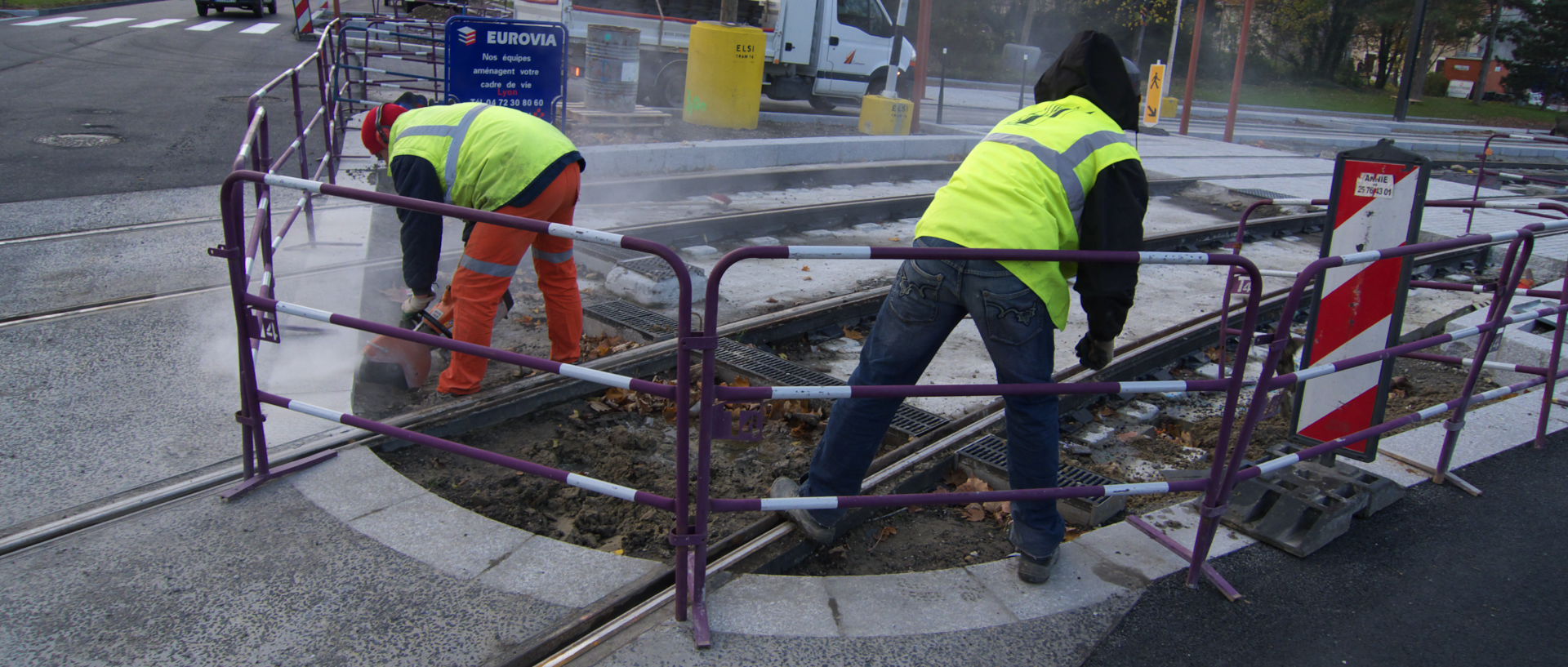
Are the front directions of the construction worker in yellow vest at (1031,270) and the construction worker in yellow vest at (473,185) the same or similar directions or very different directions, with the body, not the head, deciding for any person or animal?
very different directions

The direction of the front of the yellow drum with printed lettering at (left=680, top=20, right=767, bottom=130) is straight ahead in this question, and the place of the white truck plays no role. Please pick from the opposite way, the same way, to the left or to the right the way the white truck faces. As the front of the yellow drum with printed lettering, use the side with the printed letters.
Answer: to the left

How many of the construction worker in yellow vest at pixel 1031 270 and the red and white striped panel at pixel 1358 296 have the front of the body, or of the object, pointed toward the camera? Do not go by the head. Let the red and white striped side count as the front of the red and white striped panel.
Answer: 1

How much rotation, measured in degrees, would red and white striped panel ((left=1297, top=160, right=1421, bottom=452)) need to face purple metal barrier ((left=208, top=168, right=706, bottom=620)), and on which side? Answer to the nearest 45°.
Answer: approximately 45° to its right

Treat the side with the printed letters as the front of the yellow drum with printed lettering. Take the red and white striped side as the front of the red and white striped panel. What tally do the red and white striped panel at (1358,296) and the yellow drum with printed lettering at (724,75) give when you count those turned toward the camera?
2

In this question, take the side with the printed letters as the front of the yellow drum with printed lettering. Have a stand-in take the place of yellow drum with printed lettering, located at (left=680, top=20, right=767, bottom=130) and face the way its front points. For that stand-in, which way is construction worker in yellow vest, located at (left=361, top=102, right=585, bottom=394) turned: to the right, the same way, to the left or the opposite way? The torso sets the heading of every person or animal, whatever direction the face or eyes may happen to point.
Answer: to the right

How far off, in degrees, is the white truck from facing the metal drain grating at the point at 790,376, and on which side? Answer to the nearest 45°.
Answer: approximately 90° to its right

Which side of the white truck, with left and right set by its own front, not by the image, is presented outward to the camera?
right

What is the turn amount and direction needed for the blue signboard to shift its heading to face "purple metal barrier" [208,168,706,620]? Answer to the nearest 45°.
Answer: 0° — it already faces it

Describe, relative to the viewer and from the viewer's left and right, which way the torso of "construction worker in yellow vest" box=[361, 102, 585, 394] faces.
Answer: facing to the left of the viewer

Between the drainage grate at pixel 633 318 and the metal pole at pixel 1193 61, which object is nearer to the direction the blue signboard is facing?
the drainage grate

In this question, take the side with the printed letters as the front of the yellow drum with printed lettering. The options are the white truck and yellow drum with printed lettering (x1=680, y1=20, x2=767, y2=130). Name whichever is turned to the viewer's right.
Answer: the white truck

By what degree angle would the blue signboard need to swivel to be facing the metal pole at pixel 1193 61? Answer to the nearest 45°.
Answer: approximately 135° to its left
